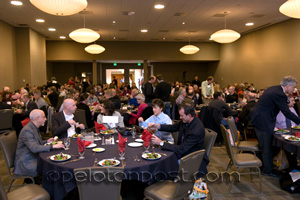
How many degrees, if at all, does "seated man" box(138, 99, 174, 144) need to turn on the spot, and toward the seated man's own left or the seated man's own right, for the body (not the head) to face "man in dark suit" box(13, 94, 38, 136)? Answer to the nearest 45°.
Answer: approximately 90° to the seated man's own right

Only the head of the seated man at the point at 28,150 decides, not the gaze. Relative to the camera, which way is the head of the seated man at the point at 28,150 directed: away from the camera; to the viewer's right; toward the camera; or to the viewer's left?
to the viewer's right

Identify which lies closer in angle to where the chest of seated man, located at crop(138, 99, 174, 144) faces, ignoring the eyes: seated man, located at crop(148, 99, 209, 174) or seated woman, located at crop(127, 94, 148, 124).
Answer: the seated man, located at crop(148, 99, 209, 174)

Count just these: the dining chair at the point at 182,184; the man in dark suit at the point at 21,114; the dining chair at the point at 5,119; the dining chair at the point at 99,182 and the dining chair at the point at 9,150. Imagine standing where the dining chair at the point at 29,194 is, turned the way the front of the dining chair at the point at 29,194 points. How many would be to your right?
2

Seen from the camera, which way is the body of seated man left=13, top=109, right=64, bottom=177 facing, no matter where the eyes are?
to the viewer's right

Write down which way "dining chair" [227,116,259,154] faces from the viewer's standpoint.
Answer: facing to the right of the viewer

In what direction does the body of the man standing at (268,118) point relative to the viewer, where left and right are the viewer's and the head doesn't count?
facing to the right of the viewer

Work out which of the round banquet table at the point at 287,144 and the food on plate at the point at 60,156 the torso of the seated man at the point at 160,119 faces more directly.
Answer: the food on plate

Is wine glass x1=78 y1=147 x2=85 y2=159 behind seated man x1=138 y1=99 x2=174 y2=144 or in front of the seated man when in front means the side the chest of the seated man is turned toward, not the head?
in front

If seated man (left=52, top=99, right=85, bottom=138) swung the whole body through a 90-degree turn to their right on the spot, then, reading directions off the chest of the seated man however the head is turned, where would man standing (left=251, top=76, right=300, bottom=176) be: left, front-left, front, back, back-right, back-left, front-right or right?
back-left

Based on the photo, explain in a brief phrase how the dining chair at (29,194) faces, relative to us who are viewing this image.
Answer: facing away from the viewer and to the right of the viewer

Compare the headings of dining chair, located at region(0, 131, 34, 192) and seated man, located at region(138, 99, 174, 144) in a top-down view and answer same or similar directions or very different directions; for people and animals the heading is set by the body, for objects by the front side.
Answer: very different directions

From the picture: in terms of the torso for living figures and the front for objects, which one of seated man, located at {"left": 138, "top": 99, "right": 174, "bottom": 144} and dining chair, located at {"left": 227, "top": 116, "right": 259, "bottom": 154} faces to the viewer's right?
the dining chair
